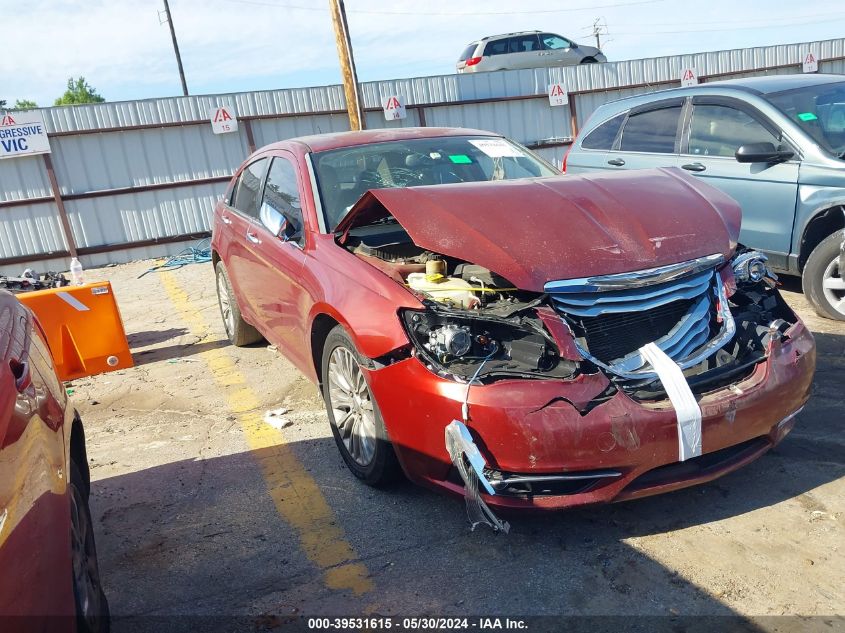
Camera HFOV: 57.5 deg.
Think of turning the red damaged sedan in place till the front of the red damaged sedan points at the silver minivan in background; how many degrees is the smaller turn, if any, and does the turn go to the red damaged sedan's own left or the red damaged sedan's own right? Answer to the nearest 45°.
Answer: approximately 135° to the red damaged sedan's own left

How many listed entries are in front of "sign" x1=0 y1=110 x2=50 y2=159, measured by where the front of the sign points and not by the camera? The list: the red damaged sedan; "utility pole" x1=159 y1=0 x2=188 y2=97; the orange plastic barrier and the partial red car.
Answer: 3

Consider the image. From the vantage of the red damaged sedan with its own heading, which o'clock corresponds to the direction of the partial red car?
The partial red car is roughly at 3 o'clock from the red damaged sedan.

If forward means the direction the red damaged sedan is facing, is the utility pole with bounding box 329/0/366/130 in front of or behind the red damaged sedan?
behind

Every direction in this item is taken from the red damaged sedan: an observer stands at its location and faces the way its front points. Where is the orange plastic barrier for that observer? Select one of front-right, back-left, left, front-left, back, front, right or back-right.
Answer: back

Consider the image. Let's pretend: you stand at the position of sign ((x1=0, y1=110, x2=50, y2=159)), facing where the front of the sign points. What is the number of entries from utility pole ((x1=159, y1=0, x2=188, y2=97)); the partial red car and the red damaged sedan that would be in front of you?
2

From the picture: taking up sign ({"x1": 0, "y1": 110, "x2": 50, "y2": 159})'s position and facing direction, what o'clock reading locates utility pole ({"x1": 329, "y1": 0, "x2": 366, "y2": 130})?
The utility pole is roughly at 9 o'clock from the sign.

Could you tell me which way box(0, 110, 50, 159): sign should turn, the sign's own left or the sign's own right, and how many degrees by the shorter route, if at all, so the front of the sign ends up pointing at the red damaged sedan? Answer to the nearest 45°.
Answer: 0° — it already faces it

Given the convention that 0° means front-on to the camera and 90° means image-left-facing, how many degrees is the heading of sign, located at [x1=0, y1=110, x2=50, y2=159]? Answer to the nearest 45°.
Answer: approximately 0°

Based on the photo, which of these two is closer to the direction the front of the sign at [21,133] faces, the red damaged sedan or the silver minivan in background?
the red damaged sedan

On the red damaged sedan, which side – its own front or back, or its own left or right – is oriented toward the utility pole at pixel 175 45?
back

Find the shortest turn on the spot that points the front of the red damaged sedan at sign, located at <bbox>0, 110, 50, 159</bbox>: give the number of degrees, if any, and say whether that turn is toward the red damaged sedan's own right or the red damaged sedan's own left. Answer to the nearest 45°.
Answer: approximately 180°

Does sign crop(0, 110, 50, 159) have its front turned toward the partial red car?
yes

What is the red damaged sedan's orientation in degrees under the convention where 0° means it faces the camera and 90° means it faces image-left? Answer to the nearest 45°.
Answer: approximately 315°

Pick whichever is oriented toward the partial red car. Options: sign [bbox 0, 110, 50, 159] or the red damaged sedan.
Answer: the sign

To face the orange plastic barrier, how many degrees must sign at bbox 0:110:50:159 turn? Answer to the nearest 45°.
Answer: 0° — it already faces it
